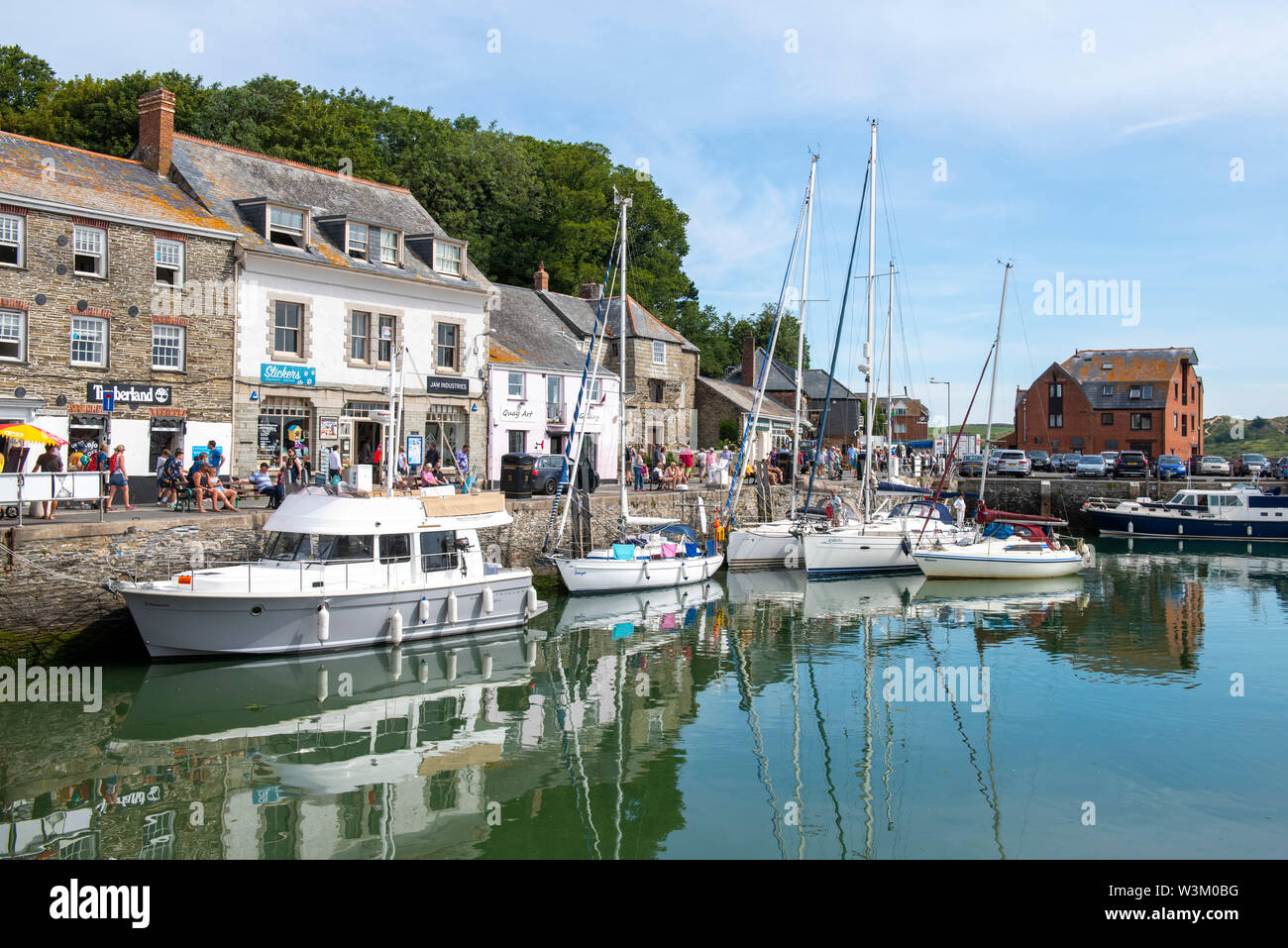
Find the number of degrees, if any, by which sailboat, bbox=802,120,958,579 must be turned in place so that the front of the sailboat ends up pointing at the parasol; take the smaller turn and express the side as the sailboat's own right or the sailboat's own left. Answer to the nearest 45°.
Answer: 0° — it already faces it

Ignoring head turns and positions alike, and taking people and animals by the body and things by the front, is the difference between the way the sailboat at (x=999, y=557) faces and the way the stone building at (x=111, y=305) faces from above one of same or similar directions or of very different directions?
very different directions

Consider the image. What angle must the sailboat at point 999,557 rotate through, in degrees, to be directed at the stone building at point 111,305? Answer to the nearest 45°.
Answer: approximately 45° to its left

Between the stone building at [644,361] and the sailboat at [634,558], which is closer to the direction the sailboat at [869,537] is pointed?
the sailboat

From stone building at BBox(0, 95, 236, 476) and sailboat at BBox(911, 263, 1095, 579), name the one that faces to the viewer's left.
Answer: the sailboat

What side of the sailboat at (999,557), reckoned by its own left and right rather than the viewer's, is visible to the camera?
left

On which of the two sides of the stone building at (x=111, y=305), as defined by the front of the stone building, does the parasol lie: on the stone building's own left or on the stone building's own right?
on the stone building's own right

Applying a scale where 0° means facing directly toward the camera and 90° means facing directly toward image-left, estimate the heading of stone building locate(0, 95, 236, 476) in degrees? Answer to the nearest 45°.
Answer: approximately 315°

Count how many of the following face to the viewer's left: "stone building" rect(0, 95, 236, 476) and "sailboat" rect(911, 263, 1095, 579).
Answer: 1

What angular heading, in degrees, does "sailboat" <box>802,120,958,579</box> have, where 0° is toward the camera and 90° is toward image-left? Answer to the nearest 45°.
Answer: approximately 45°
